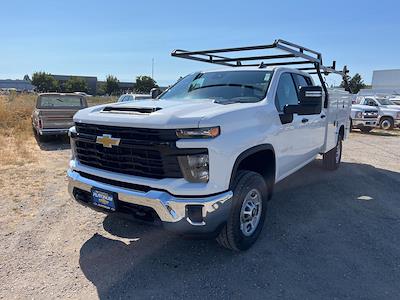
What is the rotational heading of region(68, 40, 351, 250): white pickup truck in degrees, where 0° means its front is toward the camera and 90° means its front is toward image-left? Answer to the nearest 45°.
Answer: approximately 45°

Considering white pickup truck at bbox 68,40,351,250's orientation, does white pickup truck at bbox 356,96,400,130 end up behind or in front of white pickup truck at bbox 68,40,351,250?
behind
